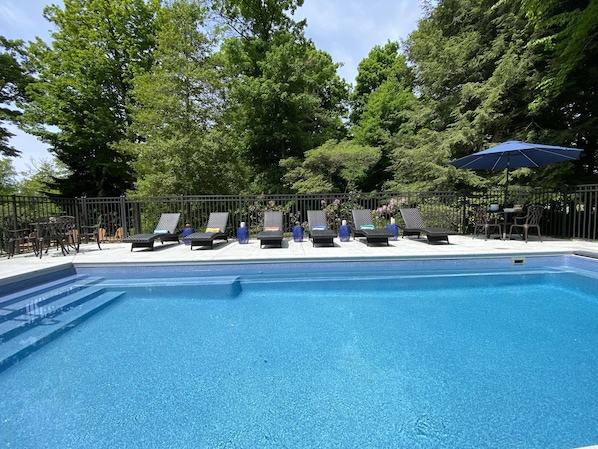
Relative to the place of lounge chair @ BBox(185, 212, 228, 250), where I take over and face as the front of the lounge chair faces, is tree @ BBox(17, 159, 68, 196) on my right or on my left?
on my right

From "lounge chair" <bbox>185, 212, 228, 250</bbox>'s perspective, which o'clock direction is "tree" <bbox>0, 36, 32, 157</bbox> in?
The tree is roughly at 3 o'clock from the lounge chair.

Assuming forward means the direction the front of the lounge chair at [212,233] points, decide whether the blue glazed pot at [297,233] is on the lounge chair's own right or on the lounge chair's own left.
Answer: on the lounge chair's own left

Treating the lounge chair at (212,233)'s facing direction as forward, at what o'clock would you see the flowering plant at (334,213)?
The flowering plant is roughly at 7 o'clock from the lounge chair.

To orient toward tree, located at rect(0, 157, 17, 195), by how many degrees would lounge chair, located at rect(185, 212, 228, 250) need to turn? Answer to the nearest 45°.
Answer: approximately 90° to its right

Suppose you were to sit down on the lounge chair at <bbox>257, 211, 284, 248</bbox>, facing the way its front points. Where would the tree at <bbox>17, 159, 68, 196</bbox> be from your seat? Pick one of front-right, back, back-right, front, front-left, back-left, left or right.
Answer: back-right

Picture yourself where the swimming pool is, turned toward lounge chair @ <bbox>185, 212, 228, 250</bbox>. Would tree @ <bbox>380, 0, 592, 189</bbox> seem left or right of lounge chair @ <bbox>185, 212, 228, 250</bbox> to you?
right

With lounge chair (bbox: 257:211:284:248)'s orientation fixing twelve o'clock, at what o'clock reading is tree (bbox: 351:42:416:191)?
The tree is roughly at 7 o'clock from the lounge chair.

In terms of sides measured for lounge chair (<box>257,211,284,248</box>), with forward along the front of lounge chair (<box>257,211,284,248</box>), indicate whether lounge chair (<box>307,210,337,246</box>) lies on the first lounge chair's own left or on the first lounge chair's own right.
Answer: on the first lounge chair's own left

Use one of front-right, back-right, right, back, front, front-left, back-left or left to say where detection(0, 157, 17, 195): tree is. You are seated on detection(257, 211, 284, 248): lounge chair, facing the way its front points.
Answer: back-right

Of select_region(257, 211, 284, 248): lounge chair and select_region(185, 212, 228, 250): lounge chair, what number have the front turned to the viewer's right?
0

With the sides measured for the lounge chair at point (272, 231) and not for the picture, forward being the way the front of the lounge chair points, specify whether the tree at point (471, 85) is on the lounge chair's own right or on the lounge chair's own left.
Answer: on the lounge chair's own left

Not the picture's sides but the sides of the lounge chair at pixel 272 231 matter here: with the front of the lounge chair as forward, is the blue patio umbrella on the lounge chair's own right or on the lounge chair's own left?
on the lounge chair's own left

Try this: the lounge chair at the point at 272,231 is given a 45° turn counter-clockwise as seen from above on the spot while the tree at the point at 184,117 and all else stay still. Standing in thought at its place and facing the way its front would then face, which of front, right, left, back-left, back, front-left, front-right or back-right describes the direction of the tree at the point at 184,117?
back

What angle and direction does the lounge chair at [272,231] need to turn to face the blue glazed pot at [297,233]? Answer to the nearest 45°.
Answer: approximately 135° to its left
